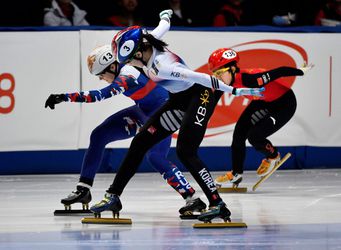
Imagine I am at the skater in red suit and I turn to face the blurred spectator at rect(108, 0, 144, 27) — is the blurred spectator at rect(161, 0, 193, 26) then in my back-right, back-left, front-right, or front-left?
front-right

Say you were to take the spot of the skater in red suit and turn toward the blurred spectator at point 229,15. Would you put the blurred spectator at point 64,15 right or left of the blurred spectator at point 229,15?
left

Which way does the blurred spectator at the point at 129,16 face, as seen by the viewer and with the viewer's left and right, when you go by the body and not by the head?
facing the viewer

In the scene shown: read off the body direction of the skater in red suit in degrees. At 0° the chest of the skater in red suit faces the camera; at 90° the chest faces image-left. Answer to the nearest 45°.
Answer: approximately 90°

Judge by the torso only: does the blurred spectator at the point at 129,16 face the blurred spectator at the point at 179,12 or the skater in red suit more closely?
the skater in red suit

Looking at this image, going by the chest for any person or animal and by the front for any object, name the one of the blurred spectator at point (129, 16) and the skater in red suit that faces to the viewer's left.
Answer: the skater in red suit

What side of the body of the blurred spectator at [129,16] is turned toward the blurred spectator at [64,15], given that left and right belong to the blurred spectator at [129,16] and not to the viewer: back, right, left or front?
right

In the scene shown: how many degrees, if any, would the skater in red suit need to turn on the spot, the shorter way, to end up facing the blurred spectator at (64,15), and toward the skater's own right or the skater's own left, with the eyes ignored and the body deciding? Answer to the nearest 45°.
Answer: approximately 45° to the skater's own right

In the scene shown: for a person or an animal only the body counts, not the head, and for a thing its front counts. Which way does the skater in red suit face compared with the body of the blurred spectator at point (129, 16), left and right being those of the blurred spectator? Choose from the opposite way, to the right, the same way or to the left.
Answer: to the right

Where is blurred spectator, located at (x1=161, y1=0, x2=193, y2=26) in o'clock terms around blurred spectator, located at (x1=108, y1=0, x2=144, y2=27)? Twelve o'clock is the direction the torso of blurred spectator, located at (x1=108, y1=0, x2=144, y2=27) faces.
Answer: blurred spectator, located at (x1=161, y1=0, x2=193, y2=26) is roughly at 8 o'clock from blurred spectator, located at (x1=108, y1=0, x2=144, y2=27).

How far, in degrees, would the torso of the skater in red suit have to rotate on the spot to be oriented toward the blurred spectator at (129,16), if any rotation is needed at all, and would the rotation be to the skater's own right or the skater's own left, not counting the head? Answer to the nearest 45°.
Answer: approximately 45° to the skater's own right
